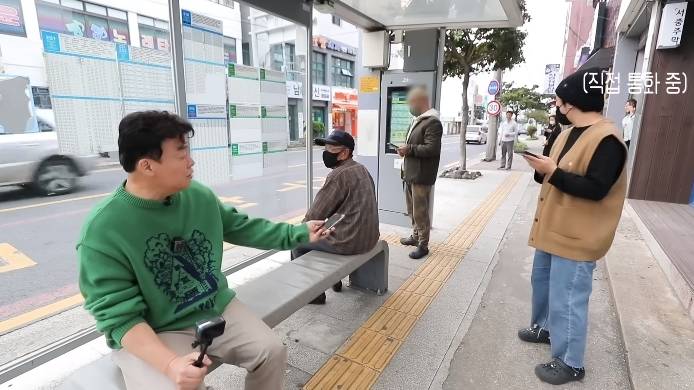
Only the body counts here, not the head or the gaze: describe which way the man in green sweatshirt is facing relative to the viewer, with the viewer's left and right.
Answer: facing the viewer and to the right of the viewer

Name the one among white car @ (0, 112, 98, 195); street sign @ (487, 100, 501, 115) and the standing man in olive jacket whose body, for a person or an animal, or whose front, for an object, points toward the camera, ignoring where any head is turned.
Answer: the street sign

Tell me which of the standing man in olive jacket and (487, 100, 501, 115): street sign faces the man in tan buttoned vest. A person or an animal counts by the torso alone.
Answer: the street sign

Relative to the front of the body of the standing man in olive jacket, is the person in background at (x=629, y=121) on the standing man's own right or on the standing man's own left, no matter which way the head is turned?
on the standing man's own right

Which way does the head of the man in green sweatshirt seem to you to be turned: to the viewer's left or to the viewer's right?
to the viewer's right

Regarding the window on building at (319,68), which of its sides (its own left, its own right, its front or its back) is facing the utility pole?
front

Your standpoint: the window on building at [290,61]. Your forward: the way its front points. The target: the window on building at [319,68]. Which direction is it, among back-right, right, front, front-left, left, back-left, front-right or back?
back-left

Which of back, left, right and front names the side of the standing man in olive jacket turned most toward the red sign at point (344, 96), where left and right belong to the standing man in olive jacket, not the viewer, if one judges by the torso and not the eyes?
right

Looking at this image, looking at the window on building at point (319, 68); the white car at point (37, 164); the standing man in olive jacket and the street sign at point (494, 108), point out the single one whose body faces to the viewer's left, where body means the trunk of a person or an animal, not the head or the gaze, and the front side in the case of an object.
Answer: the standing man in olive jacket

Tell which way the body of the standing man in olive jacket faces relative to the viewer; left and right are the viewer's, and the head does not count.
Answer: facing to the left of the viewer

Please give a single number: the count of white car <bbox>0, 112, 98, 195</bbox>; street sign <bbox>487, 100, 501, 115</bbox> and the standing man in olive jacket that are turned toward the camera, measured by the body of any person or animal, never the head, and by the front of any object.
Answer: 1

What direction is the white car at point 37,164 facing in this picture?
to the viewer's right

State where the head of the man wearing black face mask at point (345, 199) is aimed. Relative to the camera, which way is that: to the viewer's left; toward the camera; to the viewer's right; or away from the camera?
to the viewer's left

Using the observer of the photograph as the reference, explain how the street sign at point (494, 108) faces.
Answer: facing the viewer

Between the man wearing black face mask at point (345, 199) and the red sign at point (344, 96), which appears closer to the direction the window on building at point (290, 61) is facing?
the man wearing black face mask

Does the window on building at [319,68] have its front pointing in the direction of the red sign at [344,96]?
no

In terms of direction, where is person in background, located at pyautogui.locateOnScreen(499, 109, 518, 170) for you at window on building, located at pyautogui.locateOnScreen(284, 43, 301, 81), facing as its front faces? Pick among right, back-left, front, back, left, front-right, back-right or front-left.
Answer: left

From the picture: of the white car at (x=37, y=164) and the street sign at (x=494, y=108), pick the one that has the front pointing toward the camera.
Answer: the street sign

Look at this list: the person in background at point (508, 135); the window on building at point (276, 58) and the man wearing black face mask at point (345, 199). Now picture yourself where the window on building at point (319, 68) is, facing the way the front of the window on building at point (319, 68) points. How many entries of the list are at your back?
0

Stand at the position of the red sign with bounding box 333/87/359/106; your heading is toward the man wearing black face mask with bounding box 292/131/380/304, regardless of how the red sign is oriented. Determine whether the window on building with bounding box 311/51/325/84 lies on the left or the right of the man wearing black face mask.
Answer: right
